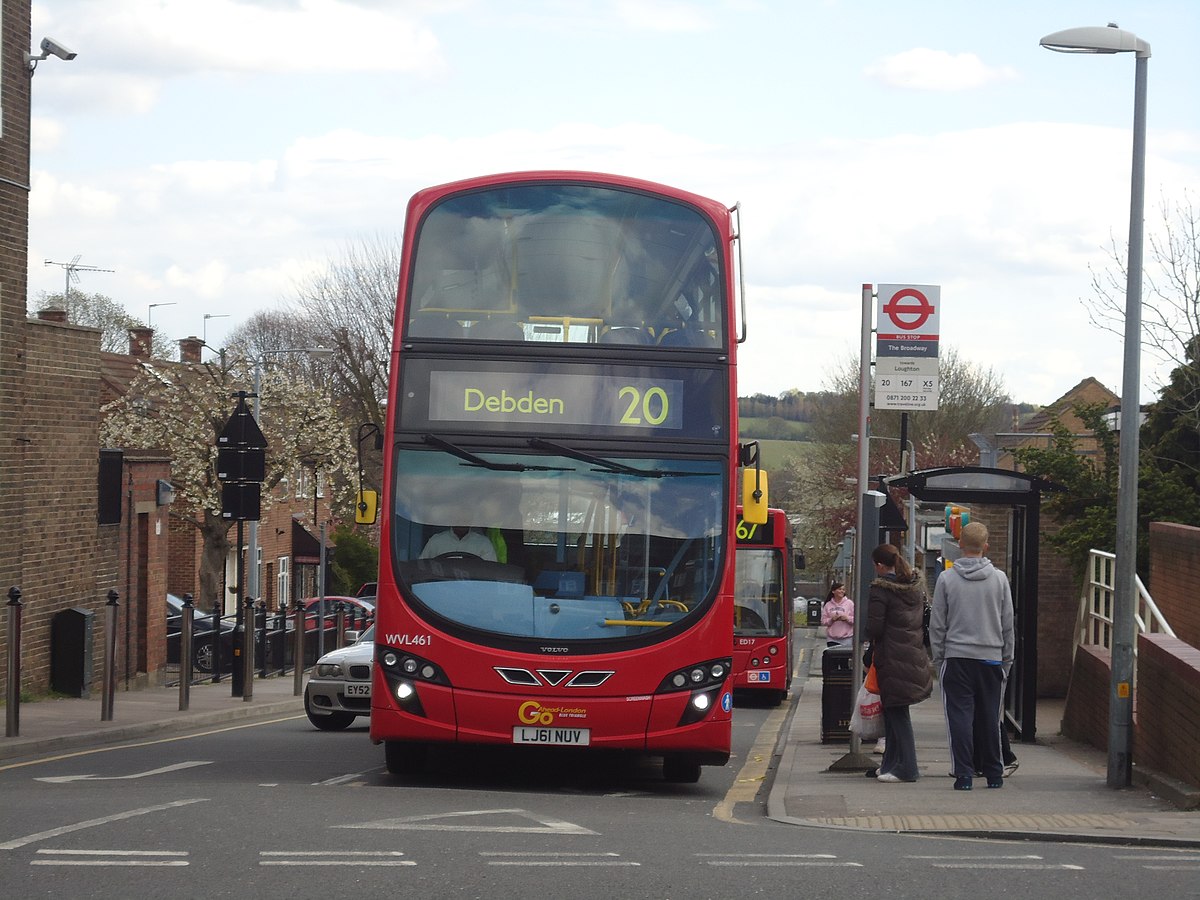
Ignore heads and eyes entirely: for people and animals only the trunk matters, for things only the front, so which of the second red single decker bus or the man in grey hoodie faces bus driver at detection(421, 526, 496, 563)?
the second red single decker bus

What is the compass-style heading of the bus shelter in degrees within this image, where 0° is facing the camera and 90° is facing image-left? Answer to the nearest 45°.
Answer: approximately 90°

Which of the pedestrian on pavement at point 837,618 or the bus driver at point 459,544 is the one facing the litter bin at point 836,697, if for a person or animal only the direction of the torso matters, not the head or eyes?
the pedestrian on pavement

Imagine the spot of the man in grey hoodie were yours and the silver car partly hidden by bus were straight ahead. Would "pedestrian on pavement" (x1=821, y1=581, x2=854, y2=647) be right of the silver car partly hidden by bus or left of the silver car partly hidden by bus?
right

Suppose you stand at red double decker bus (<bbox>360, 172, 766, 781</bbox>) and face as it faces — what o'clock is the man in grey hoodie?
The man in grey hoodie is roughly at 11 o'clock from the red double decker bus.

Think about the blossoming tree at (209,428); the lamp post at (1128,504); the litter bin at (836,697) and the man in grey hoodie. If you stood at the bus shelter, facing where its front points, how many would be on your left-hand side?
2

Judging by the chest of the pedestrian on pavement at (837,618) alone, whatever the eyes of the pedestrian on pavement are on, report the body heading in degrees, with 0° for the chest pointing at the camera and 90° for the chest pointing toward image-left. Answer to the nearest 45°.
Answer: approximately 0°

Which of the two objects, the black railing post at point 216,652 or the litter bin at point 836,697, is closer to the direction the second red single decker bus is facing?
the litter bin

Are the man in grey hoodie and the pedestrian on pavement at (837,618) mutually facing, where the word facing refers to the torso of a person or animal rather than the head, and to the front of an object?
yes

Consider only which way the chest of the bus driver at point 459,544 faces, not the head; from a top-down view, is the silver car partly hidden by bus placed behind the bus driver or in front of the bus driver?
behind

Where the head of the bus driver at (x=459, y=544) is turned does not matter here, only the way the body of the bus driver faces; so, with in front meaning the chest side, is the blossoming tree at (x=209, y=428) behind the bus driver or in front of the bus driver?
behind

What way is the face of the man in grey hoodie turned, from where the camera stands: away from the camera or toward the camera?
away from the camera
